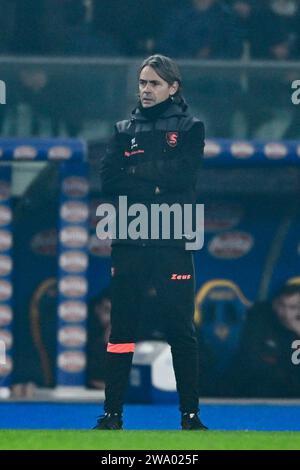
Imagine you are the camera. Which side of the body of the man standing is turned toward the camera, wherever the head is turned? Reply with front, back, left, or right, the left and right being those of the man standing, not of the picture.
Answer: front
